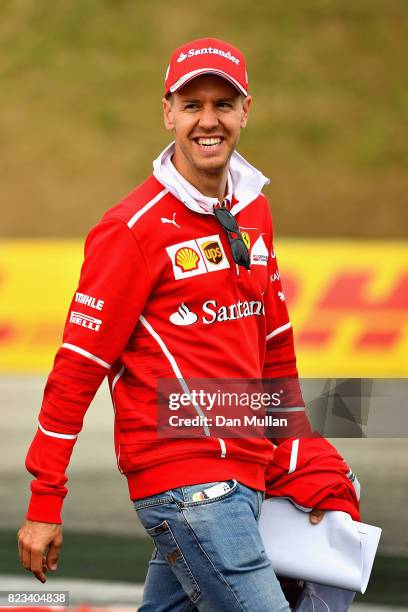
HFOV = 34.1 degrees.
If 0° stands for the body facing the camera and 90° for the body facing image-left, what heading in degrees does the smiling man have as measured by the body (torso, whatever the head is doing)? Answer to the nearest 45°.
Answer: approximately 315°
